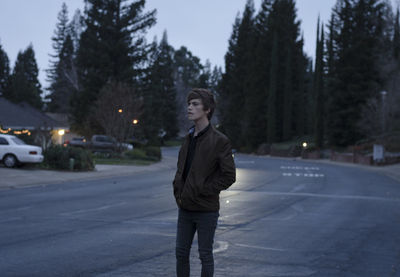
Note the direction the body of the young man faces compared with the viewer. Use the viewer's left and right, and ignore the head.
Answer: facing the viewer and to the left of the viewer

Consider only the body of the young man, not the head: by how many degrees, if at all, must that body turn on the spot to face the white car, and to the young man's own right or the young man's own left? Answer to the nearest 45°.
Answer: approximately 90° to the young man's own right

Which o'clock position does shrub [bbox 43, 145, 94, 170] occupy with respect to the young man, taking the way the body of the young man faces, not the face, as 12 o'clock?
The shrub is roughly at 4 o'clock from the young man.
